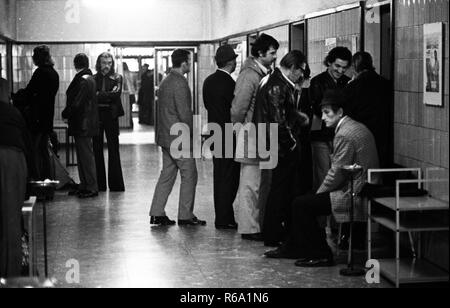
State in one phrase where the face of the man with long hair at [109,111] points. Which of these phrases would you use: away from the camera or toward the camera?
toward the camera

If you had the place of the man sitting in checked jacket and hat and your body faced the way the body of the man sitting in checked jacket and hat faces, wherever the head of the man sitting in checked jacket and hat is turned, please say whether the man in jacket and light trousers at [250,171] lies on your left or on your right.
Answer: on your right

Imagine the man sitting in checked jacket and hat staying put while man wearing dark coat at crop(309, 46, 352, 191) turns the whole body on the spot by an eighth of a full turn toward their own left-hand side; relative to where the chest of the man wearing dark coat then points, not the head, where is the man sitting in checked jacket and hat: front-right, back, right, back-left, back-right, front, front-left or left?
right

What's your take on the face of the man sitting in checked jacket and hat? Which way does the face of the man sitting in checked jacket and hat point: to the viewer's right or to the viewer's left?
to the viewer's left

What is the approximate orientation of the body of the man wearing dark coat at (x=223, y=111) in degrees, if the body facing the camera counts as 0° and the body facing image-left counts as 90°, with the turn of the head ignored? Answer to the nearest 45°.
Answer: approximately 225°

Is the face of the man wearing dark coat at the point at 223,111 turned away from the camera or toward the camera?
away from the camera

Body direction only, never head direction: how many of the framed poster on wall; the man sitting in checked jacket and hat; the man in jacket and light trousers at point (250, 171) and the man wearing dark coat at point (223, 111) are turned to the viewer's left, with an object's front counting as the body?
2

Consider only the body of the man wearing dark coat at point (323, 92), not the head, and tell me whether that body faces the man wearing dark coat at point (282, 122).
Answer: no

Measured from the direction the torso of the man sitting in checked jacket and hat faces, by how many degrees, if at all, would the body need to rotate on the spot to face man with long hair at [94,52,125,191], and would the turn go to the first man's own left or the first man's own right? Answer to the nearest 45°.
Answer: approximately 45° to the first man's own right
